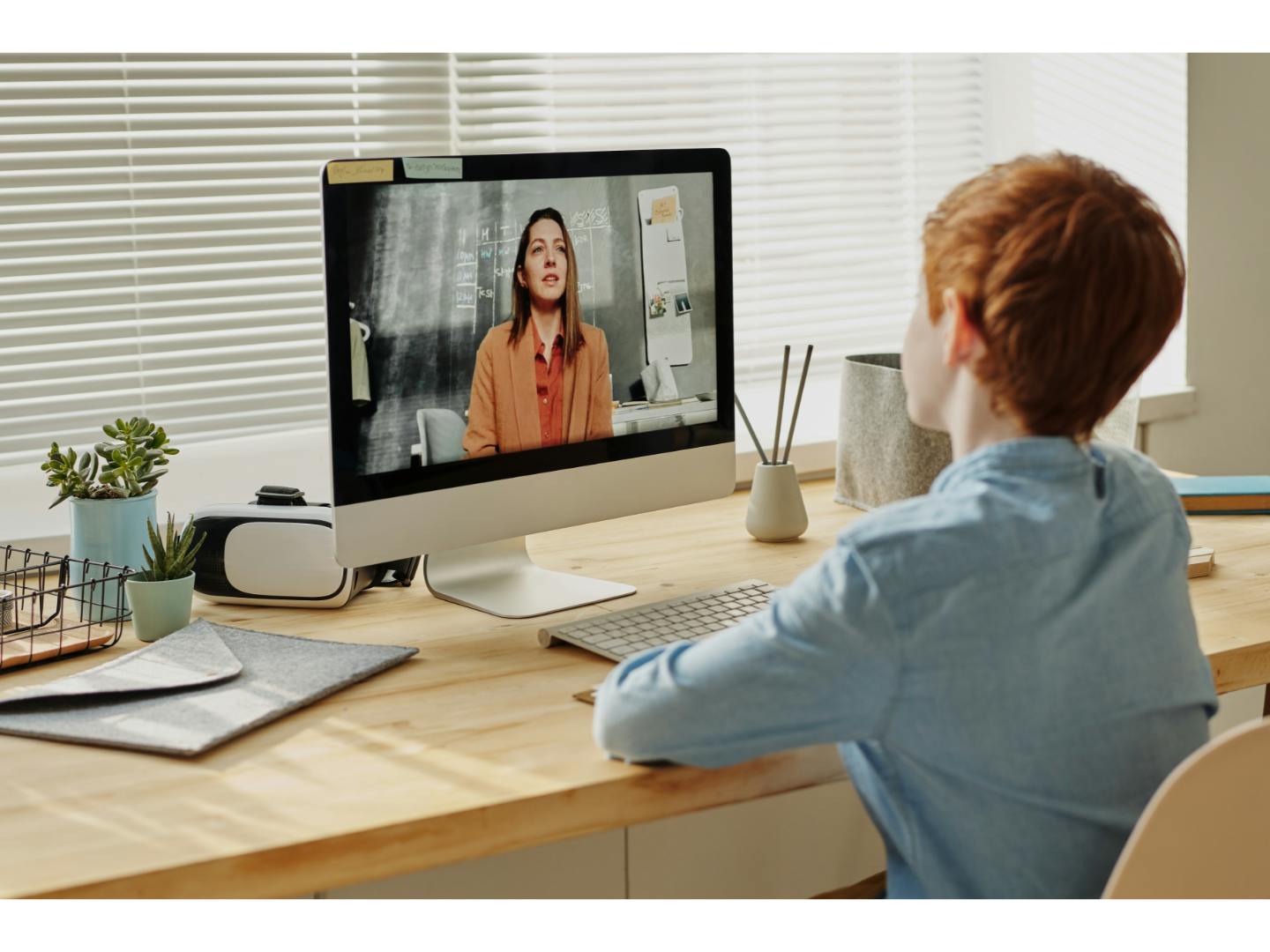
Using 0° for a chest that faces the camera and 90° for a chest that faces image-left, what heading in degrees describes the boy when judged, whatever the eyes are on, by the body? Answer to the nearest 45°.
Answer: approximately 135°

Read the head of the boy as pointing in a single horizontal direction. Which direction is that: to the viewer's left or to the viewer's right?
to the viewer's left

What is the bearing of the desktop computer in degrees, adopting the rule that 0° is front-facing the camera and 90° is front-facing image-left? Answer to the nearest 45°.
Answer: approximately 315°

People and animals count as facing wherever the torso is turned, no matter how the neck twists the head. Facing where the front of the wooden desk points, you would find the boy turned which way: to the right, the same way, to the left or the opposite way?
the opposite way
